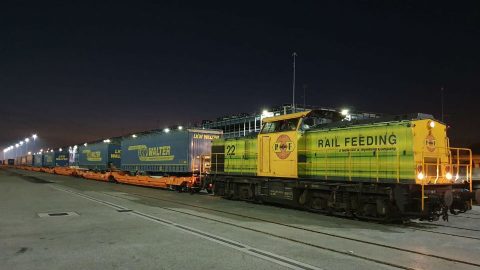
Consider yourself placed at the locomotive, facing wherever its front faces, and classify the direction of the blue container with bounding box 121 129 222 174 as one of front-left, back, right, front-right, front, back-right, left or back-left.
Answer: back

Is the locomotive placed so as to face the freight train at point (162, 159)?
no

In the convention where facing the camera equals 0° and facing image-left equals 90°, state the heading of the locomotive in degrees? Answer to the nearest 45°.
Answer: approximately 315°

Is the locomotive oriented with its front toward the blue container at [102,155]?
no
